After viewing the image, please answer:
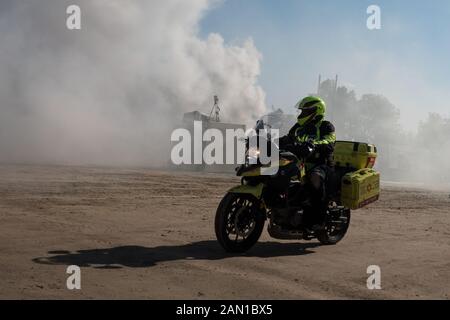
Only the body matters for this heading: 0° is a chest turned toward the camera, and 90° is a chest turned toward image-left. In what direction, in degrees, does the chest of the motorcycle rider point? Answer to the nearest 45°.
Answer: approximately 45°

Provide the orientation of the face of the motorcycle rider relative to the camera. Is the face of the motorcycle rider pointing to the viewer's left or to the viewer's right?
to the viewer's left
